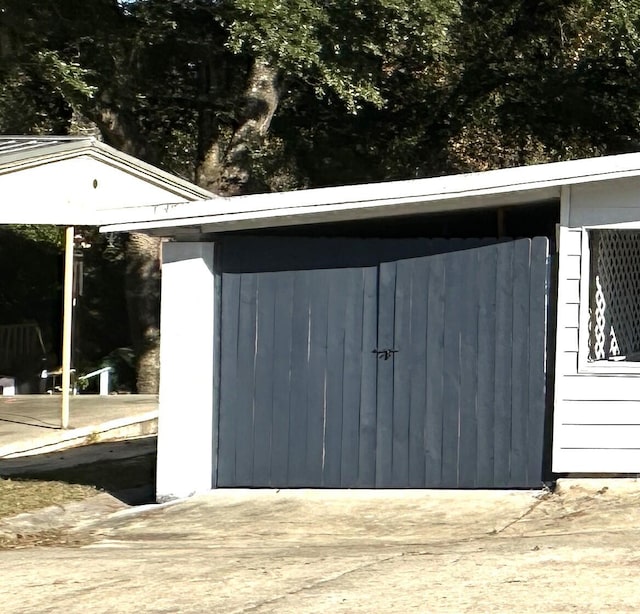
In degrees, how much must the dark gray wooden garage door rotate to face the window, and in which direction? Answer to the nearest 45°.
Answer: approximately 135° to its left

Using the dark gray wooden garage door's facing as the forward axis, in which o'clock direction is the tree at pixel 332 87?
The tree is roughly at 6 o'clock from the dark gray wooden garage door.

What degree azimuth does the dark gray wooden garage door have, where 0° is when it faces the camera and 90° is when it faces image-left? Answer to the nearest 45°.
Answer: approximately 0°
